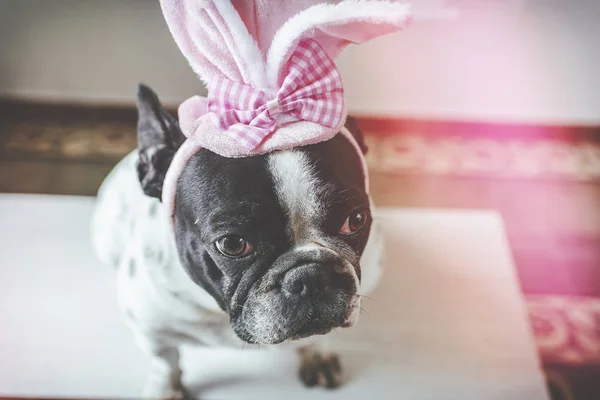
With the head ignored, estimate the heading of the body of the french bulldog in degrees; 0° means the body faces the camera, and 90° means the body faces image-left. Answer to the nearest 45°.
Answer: approximately 315°
